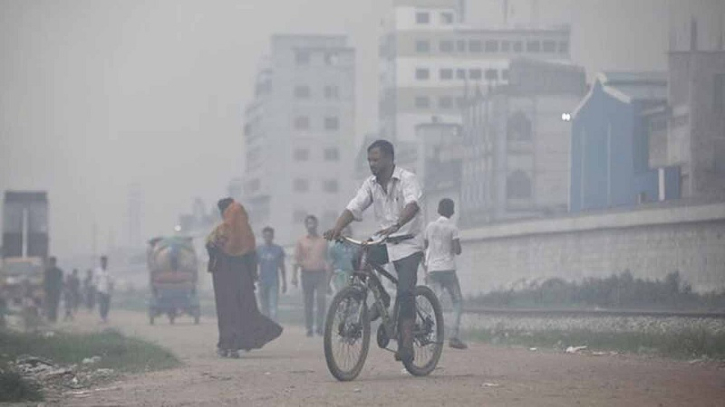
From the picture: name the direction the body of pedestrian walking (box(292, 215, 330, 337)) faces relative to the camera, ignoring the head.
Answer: toward the camera

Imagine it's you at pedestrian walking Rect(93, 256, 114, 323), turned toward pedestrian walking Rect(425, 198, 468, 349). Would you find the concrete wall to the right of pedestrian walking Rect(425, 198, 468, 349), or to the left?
left

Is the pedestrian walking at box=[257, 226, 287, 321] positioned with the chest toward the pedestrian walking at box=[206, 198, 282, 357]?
yes

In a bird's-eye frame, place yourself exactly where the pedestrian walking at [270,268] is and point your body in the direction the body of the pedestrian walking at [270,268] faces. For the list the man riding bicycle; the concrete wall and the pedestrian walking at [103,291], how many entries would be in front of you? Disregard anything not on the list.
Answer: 1

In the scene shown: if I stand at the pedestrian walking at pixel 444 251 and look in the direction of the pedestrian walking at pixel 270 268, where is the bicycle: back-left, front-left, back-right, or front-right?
back-left

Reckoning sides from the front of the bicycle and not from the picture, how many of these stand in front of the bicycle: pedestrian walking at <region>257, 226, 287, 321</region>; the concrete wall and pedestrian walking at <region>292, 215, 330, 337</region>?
0

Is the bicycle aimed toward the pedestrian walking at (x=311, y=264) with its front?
no

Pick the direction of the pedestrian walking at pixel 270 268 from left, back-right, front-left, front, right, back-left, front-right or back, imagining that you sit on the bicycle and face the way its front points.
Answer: back-right

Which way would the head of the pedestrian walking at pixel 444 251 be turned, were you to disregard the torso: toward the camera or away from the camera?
away from the camera

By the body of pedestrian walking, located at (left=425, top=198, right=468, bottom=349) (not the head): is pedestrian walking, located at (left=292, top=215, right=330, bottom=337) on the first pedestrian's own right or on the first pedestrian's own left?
on the first pedestrian's own left

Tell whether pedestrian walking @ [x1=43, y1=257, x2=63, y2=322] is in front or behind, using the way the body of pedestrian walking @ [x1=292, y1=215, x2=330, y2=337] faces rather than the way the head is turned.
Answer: behind

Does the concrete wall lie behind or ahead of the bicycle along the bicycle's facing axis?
behind

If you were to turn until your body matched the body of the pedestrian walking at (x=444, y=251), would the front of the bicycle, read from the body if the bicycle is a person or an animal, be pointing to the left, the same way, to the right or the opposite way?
the opposite way

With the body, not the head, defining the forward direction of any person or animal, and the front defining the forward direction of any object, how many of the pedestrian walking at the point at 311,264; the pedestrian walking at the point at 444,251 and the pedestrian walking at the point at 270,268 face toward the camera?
2

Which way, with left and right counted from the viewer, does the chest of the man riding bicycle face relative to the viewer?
facing the viewer and to the left of the viewer

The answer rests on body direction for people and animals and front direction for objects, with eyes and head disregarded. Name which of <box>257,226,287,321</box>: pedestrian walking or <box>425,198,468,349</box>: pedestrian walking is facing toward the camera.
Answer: <box>257,226,287,321</box>: pedestrian walking

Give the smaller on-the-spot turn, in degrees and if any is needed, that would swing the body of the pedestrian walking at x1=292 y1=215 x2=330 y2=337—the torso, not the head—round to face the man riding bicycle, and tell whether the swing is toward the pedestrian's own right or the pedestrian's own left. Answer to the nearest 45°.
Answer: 0° — they already face them
